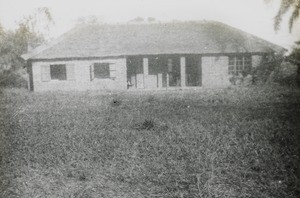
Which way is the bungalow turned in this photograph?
toward the camera

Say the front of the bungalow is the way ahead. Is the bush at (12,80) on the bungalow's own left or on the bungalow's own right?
on the bungalow's own right
